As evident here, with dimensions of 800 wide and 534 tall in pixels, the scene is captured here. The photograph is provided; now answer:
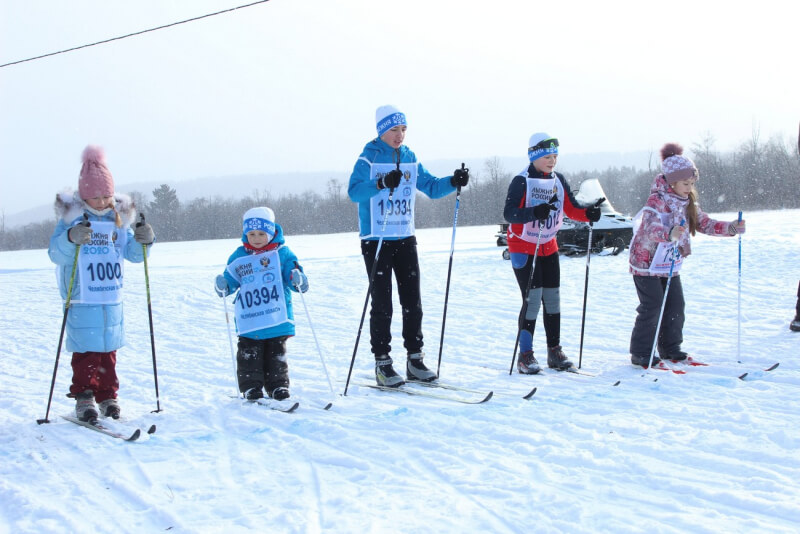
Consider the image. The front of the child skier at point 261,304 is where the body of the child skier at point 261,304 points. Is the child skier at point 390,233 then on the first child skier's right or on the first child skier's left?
on the first child skier's left

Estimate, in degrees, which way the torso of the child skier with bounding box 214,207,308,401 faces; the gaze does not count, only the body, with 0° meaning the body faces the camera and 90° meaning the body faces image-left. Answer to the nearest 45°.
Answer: approximately 0°

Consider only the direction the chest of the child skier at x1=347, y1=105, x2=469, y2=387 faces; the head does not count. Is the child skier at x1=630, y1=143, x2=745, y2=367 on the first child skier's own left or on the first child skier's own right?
on the first child skier's own left

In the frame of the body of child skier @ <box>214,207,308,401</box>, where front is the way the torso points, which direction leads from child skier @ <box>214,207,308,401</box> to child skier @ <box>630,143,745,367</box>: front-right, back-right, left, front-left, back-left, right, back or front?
left

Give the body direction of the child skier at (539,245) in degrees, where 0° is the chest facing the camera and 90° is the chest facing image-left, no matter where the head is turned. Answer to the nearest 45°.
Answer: approximately 315°

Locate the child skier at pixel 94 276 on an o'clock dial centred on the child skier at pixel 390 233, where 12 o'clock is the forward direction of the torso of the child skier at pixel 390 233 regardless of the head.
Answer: the child skier at pixel 94 276 is roughly at 4 o'clock from the child skier at pixel 390 233.

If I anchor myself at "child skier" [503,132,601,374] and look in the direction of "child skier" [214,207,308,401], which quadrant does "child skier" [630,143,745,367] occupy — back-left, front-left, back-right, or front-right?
back-left

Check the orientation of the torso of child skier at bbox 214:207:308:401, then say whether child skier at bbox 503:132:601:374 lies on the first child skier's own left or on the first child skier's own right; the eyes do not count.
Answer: on the first child skier's own left

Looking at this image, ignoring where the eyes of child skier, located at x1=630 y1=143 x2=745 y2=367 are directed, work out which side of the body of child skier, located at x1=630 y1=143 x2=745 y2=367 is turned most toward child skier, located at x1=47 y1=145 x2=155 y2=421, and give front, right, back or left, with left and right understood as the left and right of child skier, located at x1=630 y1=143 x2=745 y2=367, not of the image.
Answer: right

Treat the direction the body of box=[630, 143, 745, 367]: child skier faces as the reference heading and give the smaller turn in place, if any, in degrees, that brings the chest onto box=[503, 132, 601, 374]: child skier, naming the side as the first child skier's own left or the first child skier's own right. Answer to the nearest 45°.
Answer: approximately 90° to the first child skier's own right

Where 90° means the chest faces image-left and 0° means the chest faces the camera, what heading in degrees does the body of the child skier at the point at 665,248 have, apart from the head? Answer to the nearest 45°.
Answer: approximately 315°

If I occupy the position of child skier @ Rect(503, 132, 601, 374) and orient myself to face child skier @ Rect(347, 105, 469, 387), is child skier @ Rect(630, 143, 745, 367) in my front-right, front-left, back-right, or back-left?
back-left

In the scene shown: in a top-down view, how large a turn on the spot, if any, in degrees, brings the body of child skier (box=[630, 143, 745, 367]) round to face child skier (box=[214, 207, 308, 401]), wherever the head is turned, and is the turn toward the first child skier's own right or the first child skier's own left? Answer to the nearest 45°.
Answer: approximately 90° to the first child skier's own right

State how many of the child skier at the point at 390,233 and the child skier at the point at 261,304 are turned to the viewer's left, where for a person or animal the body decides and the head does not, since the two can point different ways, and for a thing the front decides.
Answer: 0
